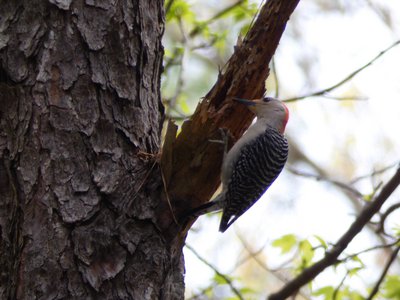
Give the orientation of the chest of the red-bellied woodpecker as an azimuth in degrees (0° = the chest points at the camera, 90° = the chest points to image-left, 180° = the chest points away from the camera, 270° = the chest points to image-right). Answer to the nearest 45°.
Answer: approximately 90°

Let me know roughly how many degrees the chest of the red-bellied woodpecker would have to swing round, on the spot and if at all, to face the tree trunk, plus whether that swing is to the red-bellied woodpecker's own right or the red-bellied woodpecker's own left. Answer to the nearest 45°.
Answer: approximately 45° to the red-bellied woodpecker's own left
